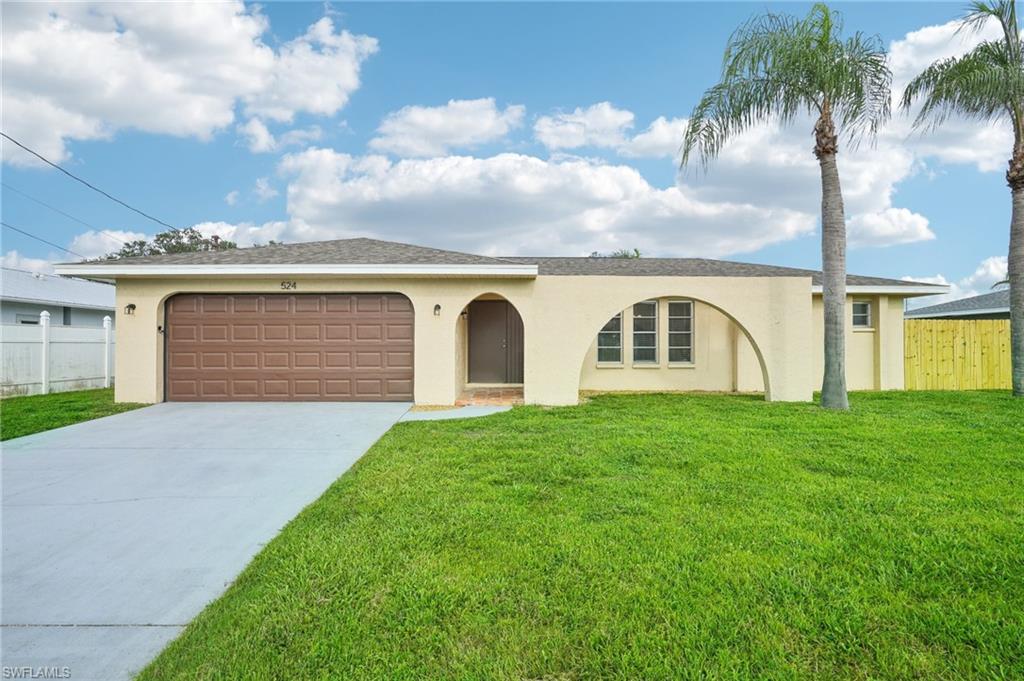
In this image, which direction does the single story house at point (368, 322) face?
toward the camera

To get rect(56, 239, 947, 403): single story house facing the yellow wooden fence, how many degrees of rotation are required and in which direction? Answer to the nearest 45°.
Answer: approximately 90° to its left

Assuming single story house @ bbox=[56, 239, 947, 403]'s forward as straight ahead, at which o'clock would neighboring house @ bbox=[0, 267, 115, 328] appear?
The neighboring house is roughly at 4 o'clock from the single story house.

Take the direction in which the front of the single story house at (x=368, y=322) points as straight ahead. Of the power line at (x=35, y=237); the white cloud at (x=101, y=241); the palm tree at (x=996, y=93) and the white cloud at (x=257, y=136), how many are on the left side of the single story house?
1

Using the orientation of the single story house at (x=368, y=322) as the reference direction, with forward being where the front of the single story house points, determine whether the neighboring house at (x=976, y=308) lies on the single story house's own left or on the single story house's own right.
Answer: on the single story house's own left

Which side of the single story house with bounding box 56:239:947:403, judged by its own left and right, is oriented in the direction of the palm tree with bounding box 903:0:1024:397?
left

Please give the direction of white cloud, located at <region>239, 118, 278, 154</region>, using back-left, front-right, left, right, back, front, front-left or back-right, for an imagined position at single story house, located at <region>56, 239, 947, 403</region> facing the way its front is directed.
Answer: back-right

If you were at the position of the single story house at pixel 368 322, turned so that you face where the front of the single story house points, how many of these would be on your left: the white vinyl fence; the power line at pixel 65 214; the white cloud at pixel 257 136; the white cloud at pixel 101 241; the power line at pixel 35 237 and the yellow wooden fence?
1

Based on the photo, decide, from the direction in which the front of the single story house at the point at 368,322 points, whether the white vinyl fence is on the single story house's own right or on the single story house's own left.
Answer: on the single story house's own right

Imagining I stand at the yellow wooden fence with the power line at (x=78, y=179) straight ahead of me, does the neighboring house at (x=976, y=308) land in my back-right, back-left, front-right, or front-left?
back-right
